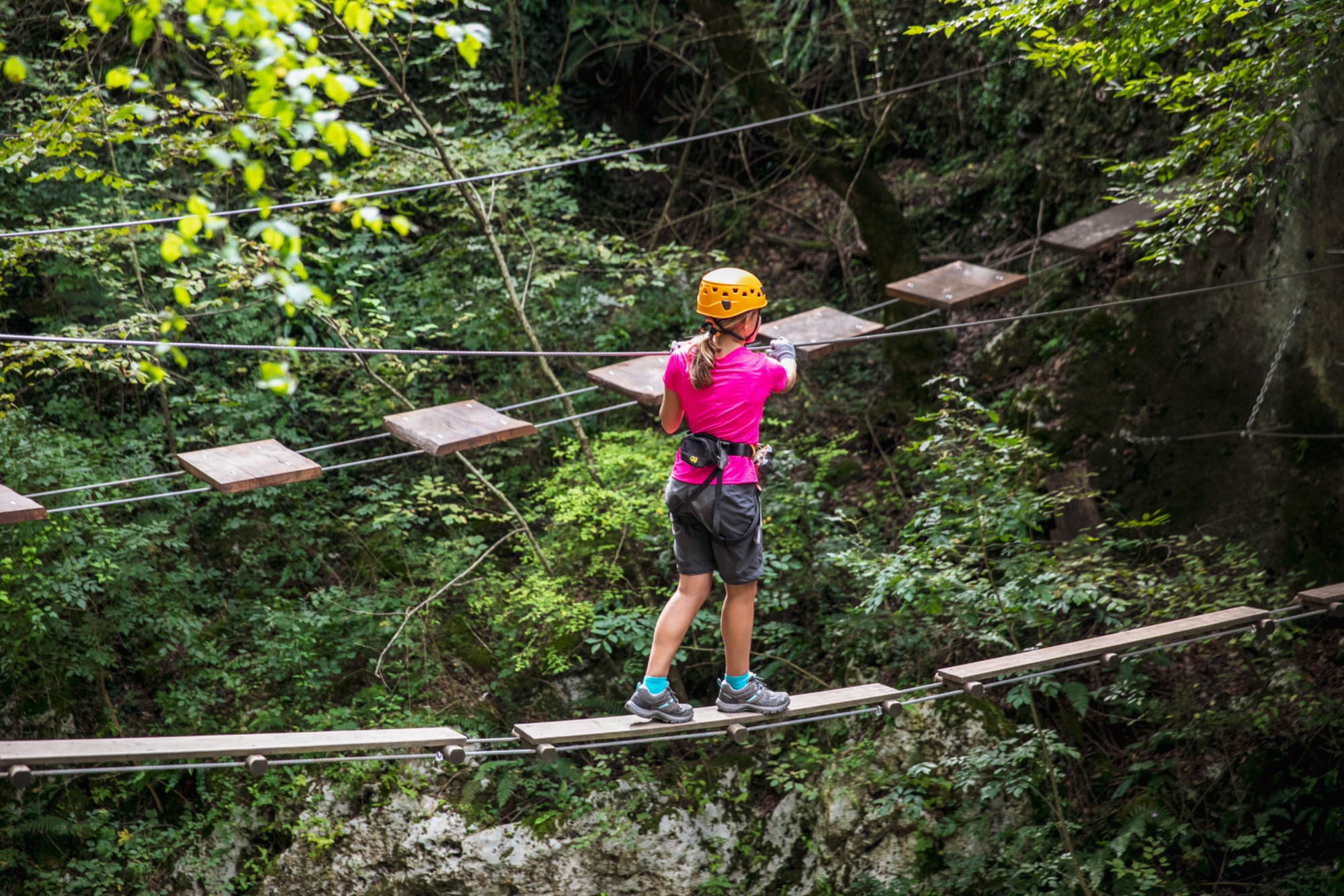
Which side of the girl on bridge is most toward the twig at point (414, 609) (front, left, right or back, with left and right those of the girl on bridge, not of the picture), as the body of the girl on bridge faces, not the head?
left

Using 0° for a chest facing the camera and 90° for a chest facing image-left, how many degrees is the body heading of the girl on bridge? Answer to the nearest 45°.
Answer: approximately 225°

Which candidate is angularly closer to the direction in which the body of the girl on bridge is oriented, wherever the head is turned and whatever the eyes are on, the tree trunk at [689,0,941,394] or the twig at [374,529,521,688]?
the tree trunk

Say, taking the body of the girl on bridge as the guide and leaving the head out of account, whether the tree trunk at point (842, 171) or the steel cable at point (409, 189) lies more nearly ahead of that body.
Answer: the tree trunk

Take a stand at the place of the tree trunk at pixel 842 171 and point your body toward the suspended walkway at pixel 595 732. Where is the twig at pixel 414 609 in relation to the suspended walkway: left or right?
right
